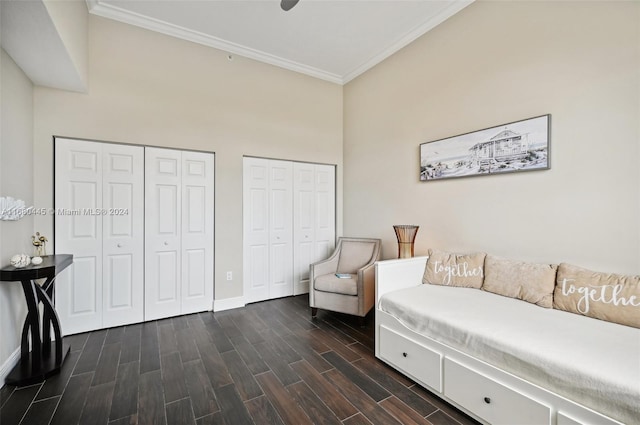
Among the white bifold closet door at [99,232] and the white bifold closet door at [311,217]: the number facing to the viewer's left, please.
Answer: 0

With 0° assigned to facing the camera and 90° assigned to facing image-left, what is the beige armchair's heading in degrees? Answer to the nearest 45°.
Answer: approximately 45°

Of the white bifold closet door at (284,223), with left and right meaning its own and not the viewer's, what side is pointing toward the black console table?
right

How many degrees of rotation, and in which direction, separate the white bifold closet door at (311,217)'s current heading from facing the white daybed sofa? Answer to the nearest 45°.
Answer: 0° — it already faces it

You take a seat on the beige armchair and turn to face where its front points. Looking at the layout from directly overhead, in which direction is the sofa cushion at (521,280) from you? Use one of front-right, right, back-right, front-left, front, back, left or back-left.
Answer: left

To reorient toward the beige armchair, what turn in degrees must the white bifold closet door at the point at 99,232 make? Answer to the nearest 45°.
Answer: approximately 45° to its left

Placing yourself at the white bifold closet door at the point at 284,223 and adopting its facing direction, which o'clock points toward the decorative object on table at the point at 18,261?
The decorative object on table is roughly at 3 o'clock from the white bifold closet door.

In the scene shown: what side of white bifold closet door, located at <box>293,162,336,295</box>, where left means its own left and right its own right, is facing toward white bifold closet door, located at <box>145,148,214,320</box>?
right

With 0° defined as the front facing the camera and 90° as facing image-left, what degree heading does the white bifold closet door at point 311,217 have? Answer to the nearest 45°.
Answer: approximately 315°
